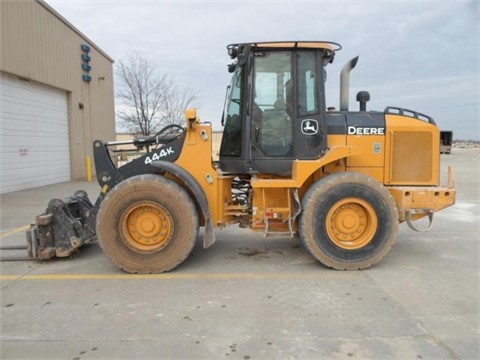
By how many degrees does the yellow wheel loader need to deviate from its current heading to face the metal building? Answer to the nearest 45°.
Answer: approximately 45° to its right

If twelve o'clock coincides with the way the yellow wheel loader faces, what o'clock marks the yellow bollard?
The yellow bollard is roughly at 2 o'clock from the yellow wheel loader.

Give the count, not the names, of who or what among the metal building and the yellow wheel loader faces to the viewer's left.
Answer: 1

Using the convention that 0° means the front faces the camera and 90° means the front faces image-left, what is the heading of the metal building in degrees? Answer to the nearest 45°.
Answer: approximately 315°

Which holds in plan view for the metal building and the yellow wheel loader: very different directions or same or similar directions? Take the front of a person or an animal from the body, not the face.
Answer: very different directions

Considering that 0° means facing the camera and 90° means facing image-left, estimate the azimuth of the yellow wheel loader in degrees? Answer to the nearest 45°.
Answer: approximately 90°

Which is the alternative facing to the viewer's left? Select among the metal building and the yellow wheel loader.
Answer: the yellow wheel loader

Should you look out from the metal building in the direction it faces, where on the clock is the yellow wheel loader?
The yellow wheel loader is roughly at 1 o'clock from the metal building.
